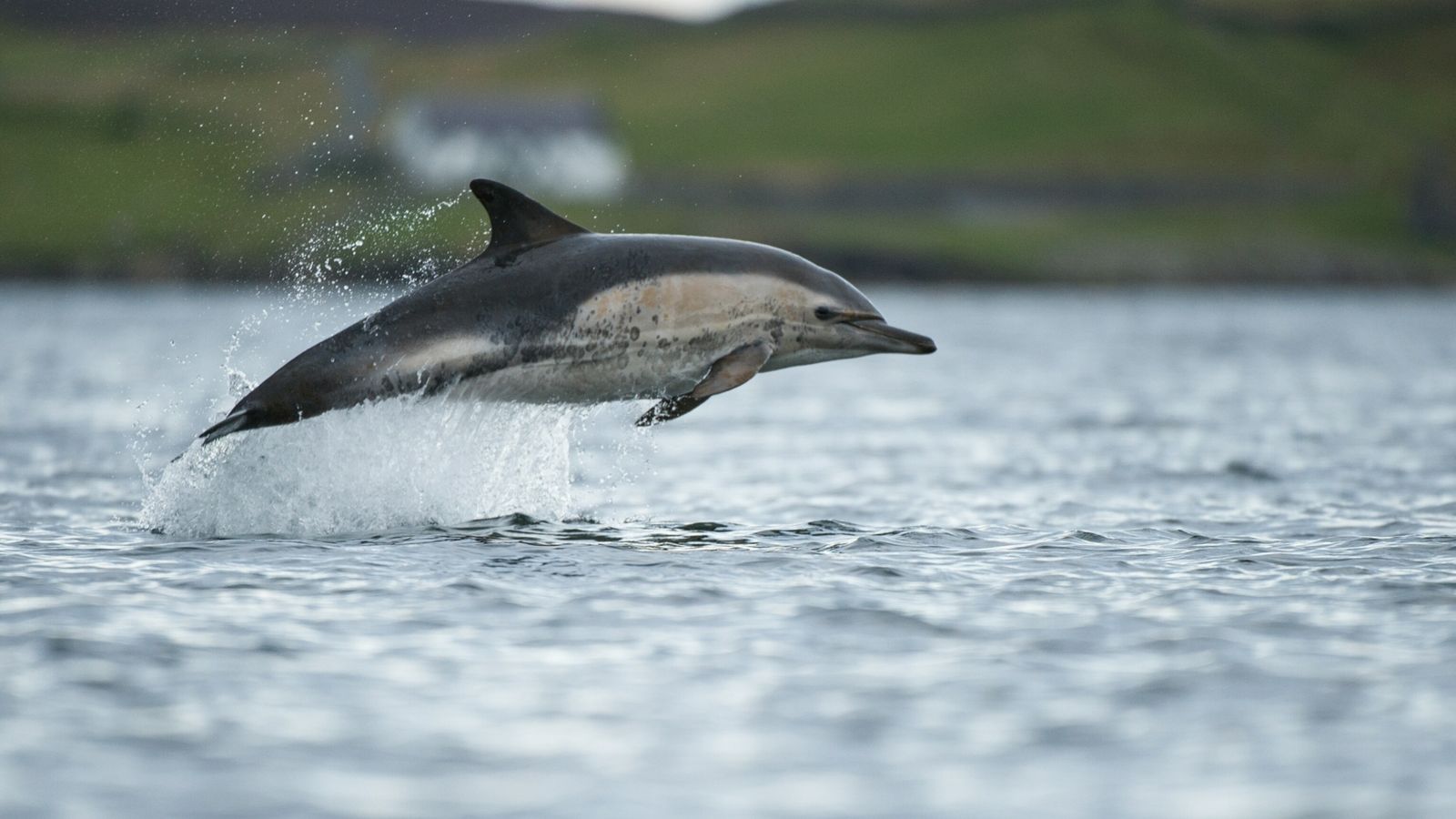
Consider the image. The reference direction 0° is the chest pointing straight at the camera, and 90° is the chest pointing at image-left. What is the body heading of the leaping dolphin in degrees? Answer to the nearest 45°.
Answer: approximately 270°

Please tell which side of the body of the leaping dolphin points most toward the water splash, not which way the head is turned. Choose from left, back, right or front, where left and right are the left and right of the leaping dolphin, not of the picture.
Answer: back
